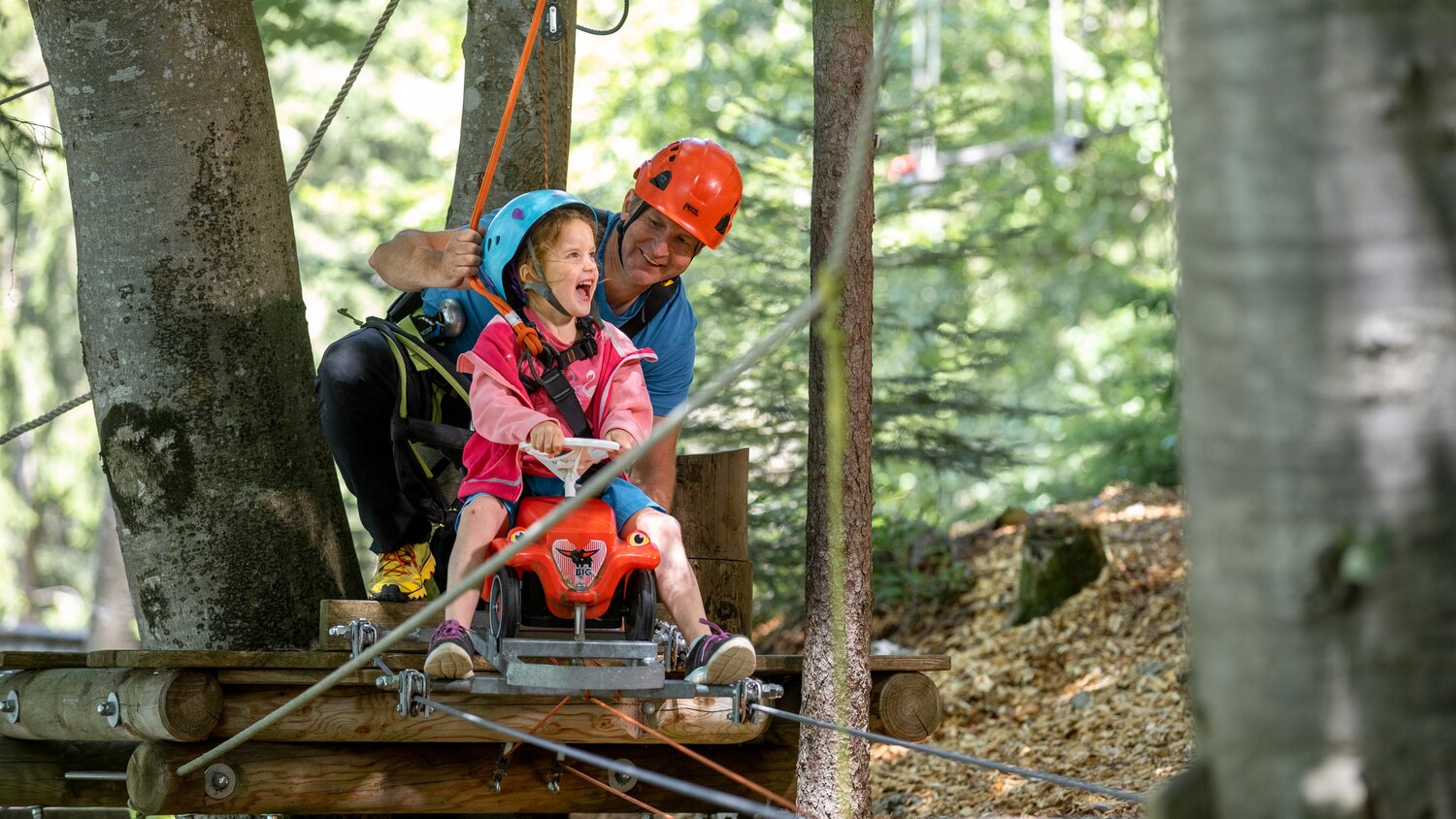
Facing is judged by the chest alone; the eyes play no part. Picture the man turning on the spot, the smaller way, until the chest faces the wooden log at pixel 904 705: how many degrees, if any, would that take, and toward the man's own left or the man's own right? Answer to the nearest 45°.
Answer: approximately 90° to the man's own left

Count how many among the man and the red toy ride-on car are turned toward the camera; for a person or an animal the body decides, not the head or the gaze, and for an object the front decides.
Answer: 2

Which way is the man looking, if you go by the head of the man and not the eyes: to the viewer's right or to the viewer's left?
to the viewer's left

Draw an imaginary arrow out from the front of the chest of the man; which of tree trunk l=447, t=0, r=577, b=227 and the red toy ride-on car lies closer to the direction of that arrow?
the red toy ride-on car

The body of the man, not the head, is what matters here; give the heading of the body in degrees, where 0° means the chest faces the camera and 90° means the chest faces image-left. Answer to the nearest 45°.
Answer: approximately 0°

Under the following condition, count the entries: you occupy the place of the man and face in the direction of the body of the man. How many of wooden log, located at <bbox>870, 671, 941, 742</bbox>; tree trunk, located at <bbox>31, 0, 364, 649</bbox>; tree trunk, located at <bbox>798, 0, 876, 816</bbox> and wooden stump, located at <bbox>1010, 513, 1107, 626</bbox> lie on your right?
1

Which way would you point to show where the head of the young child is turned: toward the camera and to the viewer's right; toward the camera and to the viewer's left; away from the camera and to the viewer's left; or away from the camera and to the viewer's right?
toward the camera and to the viewer's right

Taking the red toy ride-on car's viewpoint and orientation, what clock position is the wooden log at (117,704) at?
The wooden log is roughly at 4 o'clock from the red toy ride-on car.

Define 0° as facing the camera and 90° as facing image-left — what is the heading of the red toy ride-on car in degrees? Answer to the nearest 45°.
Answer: approximately 0°

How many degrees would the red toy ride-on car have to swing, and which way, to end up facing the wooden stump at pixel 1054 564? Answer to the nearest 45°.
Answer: approximately 135° to its left
